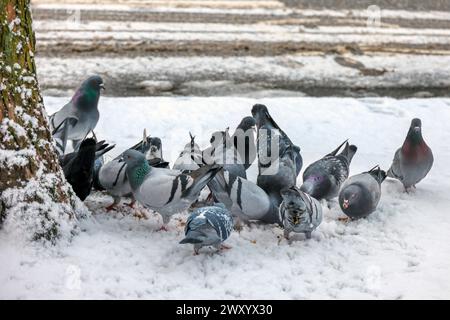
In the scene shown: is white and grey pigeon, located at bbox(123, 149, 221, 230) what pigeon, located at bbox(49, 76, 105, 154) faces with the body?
no

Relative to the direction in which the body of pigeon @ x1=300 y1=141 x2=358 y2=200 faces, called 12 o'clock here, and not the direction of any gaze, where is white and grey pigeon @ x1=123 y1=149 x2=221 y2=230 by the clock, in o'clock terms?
The white and grey pigeon is roughly at 12 o'clock from the pigeon.

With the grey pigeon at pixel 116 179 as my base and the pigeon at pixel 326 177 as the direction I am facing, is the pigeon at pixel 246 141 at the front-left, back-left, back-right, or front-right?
front-left

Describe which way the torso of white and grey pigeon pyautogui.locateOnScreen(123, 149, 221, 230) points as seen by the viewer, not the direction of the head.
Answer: to the viewer's left

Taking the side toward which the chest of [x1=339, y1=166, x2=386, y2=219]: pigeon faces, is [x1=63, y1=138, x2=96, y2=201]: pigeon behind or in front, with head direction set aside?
in front

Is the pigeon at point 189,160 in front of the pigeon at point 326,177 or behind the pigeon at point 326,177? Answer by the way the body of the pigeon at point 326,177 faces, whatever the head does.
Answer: in front

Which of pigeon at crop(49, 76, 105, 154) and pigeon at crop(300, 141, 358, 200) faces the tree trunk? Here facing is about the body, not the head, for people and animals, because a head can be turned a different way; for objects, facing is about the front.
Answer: pigeon at crop(300, 141, 358, 200)
